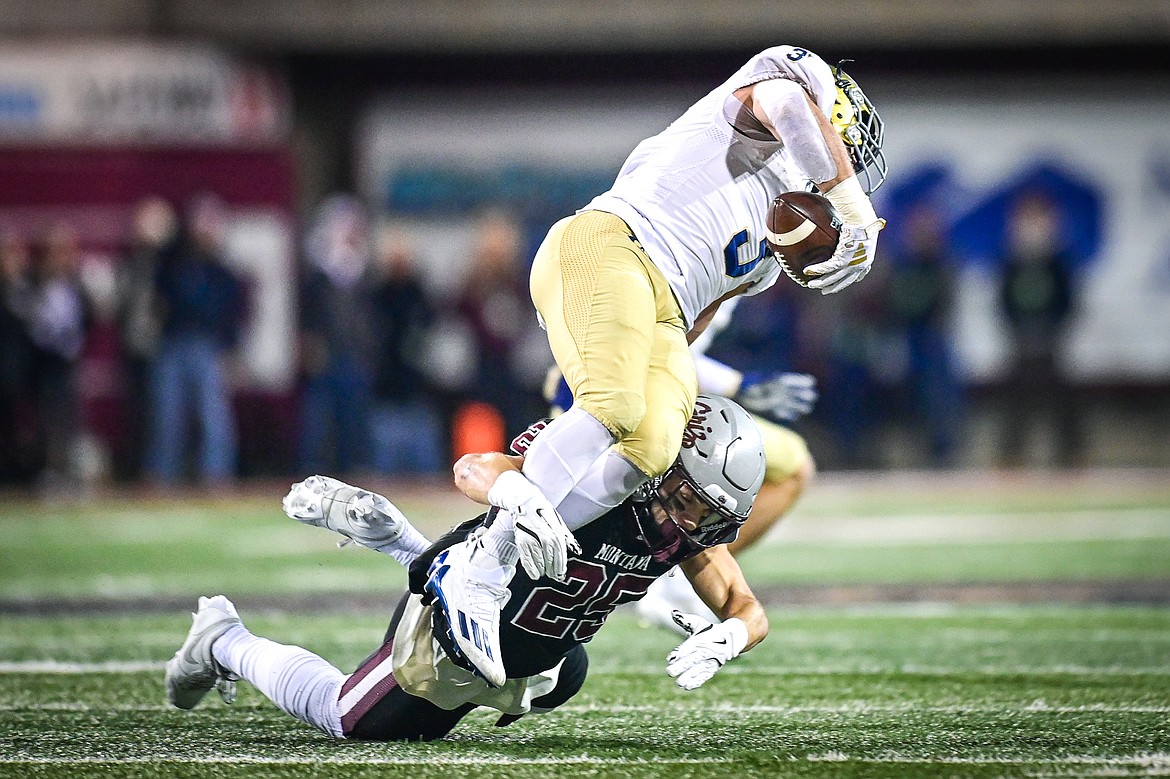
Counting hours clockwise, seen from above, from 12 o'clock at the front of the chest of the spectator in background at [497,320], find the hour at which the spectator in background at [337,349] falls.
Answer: the spectator in background at [337,349] is roughly at 3 o'clock from the spectator in background at [497,320].

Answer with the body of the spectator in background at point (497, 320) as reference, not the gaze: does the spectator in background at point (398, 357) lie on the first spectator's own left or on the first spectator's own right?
on the first spectator's own right

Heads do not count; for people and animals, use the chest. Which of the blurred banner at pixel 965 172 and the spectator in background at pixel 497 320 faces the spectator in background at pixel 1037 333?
the blurred banner

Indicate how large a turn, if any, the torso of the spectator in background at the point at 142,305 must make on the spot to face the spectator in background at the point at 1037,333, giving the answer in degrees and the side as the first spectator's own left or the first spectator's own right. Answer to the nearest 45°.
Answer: approximately 45° to the first spectator's own left

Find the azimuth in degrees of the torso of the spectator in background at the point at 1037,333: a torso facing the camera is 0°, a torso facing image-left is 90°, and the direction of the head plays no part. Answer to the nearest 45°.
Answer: approximately 0°

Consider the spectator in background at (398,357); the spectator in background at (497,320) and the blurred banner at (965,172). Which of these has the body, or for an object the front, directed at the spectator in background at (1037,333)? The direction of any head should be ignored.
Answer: the blurred banner

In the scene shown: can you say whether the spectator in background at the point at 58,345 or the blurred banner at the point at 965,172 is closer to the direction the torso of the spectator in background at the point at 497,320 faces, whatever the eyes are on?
the spectator in background
